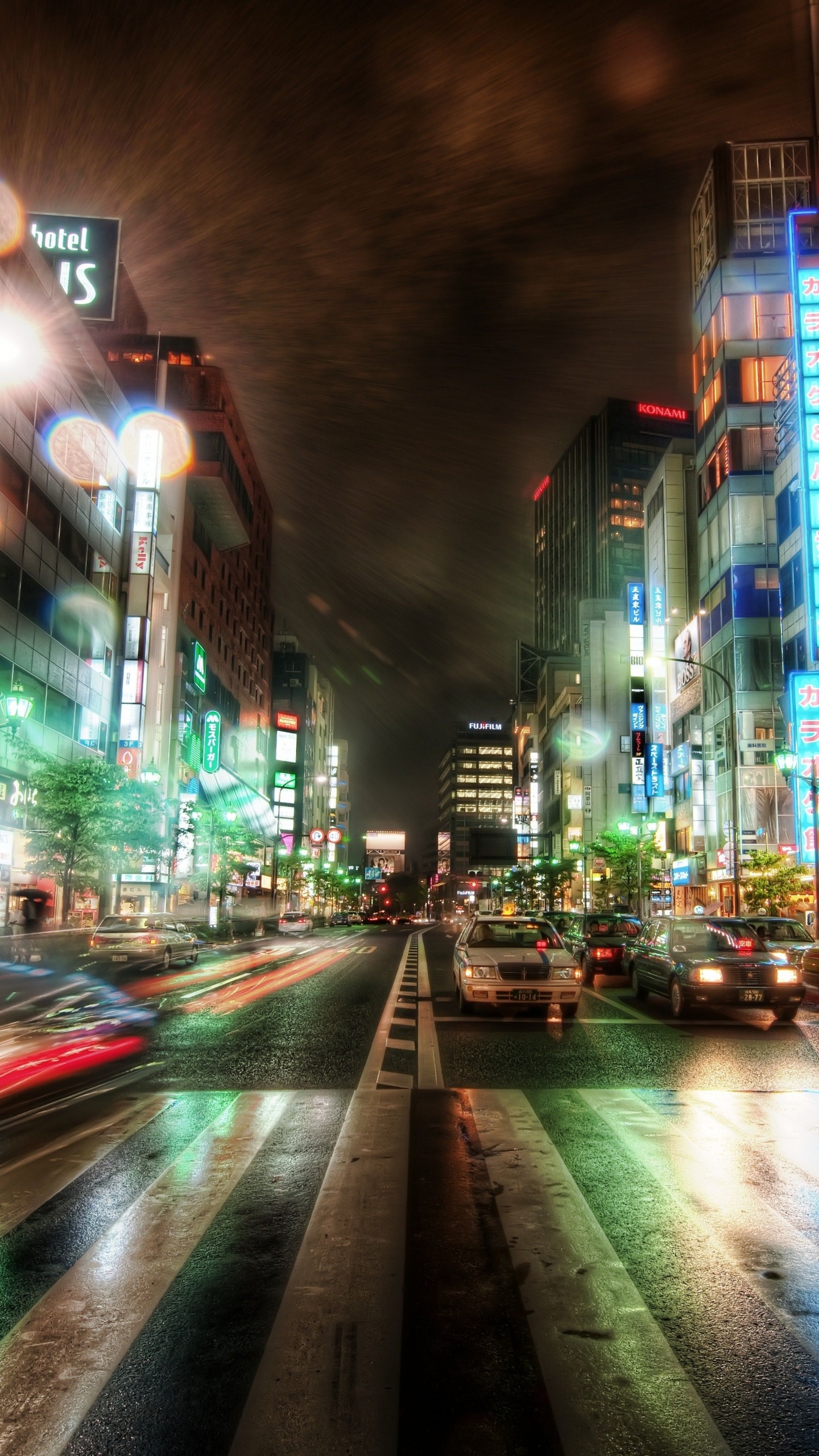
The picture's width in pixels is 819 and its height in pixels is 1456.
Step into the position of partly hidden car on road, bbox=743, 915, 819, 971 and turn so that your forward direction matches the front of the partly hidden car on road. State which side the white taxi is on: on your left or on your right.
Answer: on your right

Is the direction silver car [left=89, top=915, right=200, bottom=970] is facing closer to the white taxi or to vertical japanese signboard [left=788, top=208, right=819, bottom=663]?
the vertical japanese signboard

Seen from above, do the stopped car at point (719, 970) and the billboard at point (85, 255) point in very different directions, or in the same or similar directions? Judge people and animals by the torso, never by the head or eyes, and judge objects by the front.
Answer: same or similar directions

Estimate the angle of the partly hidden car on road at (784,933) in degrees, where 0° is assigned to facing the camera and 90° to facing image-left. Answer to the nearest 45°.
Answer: approximately 315°

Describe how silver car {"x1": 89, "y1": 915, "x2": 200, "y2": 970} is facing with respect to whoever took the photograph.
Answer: facing away from the viewer and to the right of the viewer

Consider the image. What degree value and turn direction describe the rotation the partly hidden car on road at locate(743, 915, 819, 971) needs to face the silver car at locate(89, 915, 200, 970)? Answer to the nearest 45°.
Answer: approximately 135° to its right

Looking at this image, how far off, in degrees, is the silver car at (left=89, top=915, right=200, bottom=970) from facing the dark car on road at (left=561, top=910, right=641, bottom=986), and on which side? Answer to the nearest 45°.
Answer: approximately 45° to its right

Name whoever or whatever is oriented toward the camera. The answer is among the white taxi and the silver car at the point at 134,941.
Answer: the white taxi

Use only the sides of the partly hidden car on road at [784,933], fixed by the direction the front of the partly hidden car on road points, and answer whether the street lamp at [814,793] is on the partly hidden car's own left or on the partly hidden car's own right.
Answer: on the partly hidden car's own left

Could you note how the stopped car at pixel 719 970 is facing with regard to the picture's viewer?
facing the viewer and to the right of the viewer

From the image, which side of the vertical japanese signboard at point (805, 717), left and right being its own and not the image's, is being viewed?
front

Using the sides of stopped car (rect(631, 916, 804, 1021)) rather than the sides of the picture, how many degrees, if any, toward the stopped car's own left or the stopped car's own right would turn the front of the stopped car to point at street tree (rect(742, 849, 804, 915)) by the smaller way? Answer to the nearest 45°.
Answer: approximately 135° to the stopped car's own left

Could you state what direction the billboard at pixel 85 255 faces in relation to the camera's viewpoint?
facing the viewer

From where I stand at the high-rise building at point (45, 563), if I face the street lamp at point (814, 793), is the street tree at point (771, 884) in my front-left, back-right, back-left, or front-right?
front-left
